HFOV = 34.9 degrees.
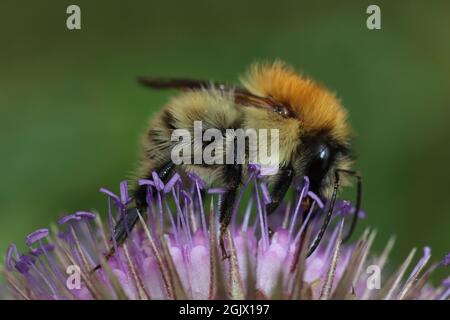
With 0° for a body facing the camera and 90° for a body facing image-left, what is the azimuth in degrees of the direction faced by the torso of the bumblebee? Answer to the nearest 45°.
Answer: approximately 270°
